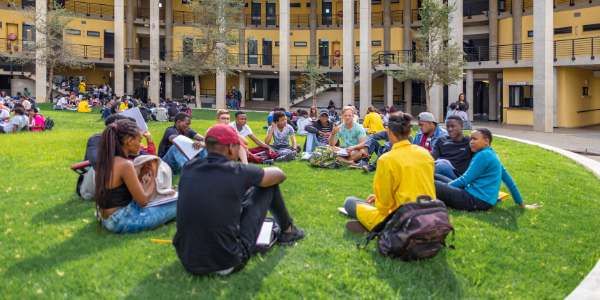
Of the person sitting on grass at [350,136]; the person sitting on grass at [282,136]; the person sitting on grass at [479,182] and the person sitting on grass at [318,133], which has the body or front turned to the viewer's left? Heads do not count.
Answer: the person sitting on grass at [479,182]

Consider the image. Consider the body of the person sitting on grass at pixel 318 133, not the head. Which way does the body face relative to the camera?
toward the camera

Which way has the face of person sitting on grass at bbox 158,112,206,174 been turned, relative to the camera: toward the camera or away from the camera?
toward the camera

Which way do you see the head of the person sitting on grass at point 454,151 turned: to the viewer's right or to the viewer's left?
to the viewer's left

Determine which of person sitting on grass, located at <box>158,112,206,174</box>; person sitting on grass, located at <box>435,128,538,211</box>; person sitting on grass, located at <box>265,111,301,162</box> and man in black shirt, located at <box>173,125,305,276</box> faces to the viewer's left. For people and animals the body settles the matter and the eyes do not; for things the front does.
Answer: person sitting on grass, located at <box>435,128,538,211</box>

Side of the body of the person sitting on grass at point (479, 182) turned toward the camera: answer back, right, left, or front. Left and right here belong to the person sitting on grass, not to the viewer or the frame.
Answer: left

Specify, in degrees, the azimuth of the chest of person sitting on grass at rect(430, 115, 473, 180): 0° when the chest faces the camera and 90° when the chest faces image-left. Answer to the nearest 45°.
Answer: approximately 45°

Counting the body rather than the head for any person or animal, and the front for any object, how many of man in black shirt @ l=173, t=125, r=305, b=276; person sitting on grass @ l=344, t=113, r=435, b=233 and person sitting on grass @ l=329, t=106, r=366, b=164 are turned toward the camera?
1

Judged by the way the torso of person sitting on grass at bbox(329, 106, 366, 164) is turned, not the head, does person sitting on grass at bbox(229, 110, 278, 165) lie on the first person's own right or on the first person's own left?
on the first person's own right

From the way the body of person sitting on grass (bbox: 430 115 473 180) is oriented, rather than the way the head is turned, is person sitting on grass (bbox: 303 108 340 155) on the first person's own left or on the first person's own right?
on the first person's own right

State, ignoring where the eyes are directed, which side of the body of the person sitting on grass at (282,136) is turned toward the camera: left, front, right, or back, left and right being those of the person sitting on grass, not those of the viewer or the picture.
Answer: front

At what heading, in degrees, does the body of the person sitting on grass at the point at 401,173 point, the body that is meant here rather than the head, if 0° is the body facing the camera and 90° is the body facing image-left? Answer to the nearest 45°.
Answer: approximately 135°

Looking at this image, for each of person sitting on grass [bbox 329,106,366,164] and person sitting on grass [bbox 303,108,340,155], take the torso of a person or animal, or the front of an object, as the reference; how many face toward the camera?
2
